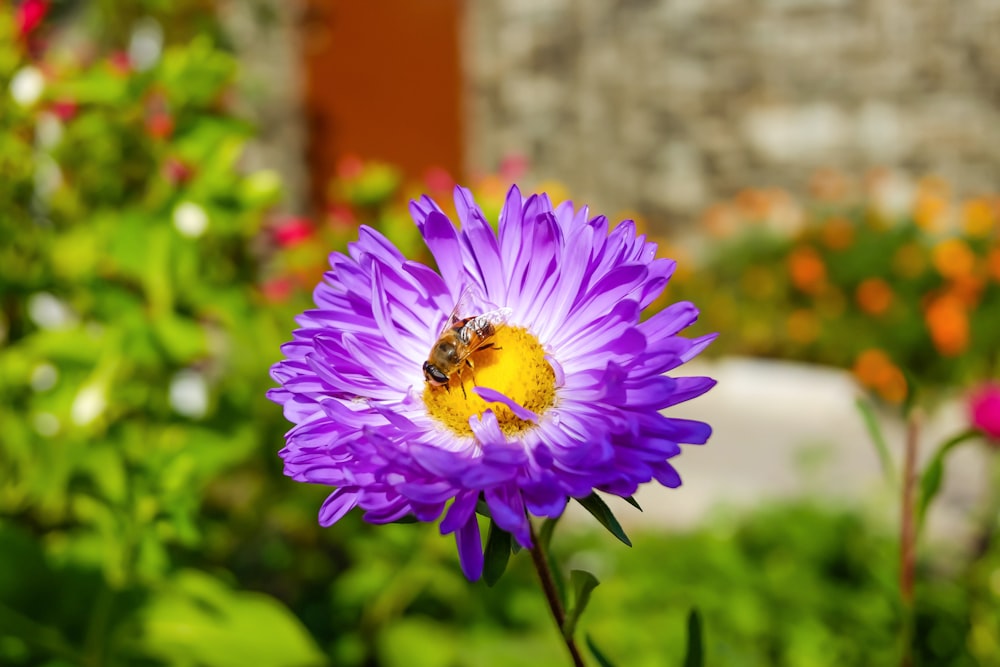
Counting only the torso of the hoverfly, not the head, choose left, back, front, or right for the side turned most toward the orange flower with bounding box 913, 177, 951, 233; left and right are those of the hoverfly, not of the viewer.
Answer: back

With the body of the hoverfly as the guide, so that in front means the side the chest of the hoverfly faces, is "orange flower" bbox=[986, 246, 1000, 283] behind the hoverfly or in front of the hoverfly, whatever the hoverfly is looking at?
behind

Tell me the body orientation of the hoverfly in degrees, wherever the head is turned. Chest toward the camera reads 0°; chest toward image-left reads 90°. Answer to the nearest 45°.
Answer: approximately 45°

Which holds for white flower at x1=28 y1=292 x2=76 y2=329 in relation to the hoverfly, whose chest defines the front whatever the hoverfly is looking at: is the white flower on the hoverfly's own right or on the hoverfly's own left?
on the hoverfly's own right

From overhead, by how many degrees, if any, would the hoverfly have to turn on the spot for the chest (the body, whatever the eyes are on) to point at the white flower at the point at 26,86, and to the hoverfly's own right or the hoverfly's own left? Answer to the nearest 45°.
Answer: approximately 90° to the hoverfly's own right

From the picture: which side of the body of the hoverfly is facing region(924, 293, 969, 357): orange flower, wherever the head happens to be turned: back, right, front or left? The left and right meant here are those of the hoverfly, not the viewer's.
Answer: back

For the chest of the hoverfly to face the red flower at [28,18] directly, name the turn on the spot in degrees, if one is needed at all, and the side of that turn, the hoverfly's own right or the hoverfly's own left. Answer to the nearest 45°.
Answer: approximately 90° to the hoverfly's own right

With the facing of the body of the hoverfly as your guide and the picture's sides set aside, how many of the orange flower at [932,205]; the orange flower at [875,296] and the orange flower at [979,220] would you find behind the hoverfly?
3

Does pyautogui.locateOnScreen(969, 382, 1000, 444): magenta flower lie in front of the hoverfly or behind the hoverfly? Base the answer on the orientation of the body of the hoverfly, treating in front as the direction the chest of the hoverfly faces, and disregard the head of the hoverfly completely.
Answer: behind
